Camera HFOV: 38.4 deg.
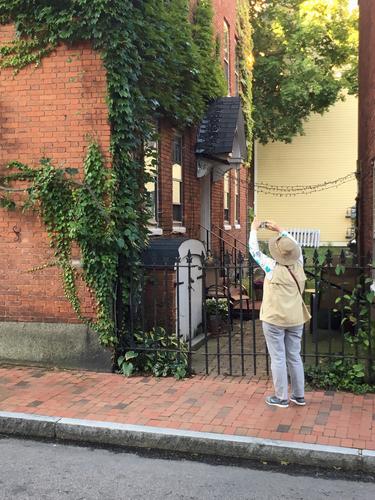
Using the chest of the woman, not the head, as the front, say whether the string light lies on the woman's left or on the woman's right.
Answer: on the woman's right

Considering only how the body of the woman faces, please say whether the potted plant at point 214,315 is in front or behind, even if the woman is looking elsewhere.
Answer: in front

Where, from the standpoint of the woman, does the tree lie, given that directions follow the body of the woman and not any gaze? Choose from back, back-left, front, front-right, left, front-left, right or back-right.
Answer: front-right

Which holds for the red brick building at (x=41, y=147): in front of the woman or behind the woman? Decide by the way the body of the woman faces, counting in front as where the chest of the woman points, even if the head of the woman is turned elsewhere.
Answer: in front

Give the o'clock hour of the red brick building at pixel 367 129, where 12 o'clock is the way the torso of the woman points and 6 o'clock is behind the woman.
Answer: The red brick building is roughly at 2 o'clock from the woman.

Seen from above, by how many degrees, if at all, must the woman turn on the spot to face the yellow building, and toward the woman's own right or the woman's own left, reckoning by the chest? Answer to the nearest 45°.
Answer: approximately 45° to the woman's own right

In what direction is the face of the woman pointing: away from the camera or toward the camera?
away from the camera

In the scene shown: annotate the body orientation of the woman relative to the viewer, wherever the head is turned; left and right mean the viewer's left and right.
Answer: facing away from the viewer and to the left of the viewer

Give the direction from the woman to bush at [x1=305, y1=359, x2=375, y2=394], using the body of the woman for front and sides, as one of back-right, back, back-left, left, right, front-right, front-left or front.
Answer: right
